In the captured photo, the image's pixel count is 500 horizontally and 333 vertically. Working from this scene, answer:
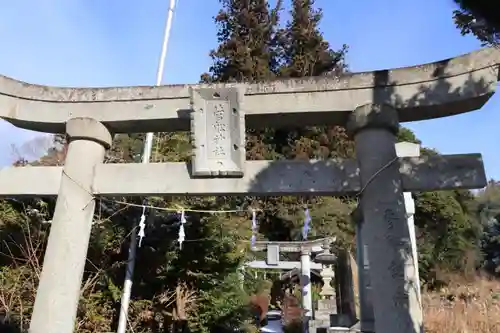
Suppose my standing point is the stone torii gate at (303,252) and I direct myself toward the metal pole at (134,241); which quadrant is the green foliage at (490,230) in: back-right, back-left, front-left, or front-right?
back-left

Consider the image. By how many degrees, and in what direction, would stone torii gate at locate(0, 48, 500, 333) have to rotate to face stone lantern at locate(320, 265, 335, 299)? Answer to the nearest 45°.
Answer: approximately 180°

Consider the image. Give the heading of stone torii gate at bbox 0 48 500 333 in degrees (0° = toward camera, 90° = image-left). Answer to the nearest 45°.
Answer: approximately 0°

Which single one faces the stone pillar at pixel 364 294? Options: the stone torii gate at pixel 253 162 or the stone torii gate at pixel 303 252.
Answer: the stone torii gate at pixel 303 252

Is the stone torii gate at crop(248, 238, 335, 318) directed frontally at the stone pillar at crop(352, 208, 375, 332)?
yes

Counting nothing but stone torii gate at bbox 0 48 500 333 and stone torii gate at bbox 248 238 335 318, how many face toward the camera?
2

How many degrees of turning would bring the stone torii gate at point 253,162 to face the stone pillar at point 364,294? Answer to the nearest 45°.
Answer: approximately 135° to its left

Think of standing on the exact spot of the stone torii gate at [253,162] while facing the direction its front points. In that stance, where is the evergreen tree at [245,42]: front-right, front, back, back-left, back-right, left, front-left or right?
back

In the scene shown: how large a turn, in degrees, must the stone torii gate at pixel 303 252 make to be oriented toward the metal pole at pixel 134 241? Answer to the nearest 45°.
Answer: approximately 45° to its right
